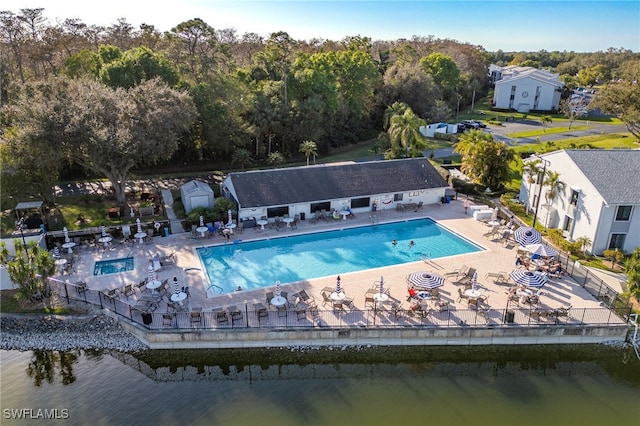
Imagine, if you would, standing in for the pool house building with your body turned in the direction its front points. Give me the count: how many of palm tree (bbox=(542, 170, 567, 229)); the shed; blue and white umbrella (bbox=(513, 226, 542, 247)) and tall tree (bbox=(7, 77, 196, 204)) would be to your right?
2

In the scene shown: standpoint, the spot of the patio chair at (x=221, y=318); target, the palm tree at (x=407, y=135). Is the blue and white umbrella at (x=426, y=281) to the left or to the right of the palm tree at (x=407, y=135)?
right

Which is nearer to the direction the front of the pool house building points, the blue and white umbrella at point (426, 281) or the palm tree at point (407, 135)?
the blue and white umbrella

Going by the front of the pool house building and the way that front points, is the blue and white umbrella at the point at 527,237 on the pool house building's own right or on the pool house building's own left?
on the pool house building's own left

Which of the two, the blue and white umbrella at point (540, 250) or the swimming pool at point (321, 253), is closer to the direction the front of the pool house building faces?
the swimming pool

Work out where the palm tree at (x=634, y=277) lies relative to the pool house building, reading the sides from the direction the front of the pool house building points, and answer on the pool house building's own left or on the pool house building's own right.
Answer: on the pool house building's own left

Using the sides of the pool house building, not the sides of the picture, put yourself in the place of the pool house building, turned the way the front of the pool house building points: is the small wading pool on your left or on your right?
on your right

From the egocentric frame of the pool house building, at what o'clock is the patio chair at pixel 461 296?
The patio chair is roughly at 11 o'clock from the pool house building.

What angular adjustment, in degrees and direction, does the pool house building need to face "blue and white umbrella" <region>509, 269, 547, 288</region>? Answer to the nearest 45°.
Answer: approximately 45° to its left

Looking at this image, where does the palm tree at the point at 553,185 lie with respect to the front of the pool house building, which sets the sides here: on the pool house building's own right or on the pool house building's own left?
on the pool house building's own left

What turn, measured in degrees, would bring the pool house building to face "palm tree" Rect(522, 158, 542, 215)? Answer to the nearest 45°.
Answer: approximately 90° to its left

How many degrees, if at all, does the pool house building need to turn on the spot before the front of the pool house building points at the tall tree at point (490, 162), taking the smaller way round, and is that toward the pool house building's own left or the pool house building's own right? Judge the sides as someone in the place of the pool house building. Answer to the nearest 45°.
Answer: approximately 90° to the pool house building's own left

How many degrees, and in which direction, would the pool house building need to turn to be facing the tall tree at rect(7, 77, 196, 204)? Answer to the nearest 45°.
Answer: approximately 90° to its right

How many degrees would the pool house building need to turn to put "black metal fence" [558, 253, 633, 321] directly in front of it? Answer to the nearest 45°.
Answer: approximately 45° to its left
